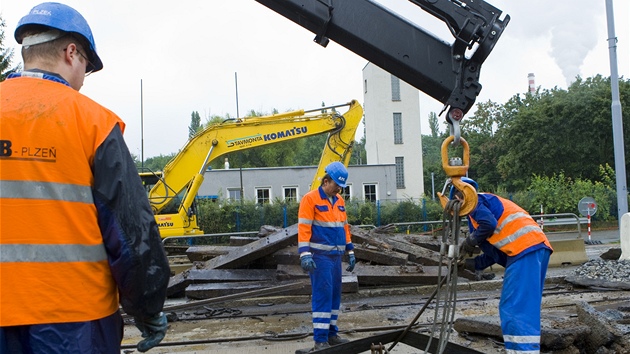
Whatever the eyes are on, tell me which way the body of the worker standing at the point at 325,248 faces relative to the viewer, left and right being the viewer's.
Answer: facing the viewer and to the right of the viewer

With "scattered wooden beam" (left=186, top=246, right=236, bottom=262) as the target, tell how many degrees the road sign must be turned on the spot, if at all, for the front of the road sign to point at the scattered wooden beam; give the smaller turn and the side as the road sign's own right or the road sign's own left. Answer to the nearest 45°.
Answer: approximately 45° to the road sign's own right

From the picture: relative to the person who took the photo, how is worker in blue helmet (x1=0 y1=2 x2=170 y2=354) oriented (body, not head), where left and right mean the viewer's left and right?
facing away from the viewer and to the right of the viewer

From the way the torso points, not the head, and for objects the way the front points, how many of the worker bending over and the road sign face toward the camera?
1

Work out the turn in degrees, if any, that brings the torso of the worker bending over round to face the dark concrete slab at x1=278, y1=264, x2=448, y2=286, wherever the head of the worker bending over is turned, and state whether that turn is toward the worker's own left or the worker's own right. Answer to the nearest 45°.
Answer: approximately 45° to the worker's own right

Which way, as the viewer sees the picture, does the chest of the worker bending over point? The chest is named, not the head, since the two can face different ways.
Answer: to the viewer's left

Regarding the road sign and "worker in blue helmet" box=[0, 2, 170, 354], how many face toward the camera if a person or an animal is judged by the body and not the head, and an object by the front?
1

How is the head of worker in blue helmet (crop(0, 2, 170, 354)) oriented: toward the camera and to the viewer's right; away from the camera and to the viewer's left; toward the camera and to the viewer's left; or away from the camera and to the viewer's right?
away from the camera and to the viewer's right

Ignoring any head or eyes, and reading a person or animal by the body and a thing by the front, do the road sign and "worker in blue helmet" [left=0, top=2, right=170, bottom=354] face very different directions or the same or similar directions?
very different directions

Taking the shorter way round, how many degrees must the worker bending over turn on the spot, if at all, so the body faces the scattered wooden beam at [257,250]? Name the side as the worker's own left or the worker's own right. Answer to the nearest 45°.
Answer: approximately 45° to the worker's own right
